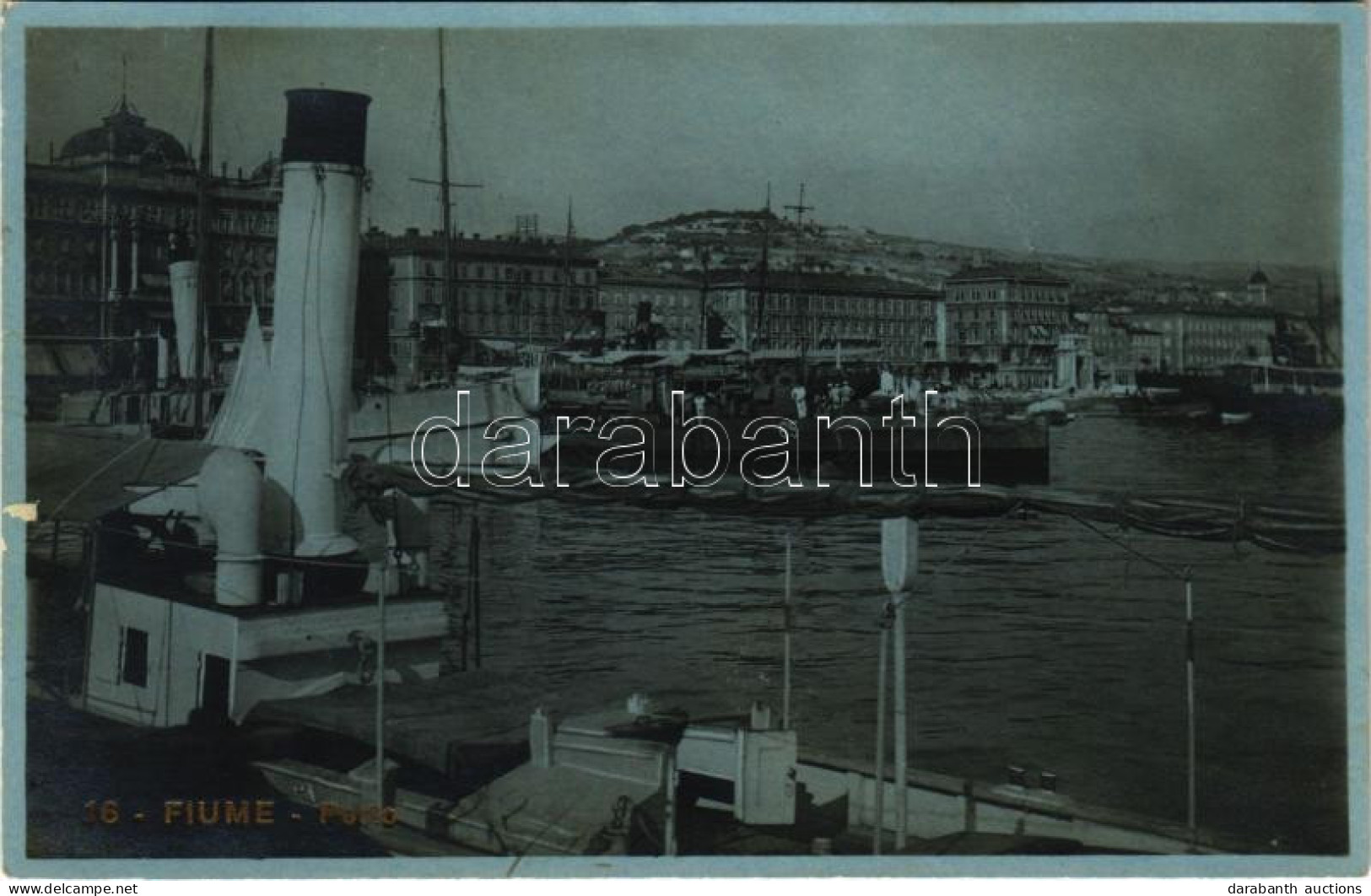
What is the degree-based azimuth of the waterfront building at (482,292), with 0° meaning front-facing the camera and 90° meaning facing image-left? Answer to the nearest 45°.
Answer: approximately 315°

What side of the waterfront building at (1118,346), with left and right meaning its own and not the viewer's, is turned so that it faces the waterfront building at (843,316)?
right

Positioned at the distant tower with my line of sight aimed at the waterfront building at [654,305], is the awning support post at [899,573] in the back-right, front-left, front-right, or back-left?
front-left

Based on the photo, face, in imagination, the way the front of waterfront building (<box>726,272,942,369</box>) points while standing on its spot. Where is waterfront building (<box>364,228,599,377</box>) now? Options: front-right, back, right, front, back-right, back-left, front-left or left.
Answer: right

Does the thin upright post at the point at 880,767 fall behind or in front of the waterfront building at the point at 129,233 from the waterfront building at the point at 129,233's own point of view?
in front

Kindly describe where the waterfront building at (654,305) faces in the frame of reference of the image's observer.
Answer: facing the viewer

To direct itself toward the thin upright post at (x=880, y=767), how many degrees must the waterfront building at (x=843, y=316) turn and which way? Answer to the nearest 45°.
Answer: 0° — it already faces it

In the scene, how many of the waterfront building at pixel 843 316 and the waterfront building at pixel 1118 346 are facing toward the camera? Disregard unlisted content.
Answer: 2

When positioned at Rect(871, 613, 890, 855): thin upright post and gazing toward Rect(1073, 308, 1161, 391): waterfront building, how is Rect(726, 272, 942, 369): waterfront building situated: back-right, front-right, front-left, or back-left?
front-left

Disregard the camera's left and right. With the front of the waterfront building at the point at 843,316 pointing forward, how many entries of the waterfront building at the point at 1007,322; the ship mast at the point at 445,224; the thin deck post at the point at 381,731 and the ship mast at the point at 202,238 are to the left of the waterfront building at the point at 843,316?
1

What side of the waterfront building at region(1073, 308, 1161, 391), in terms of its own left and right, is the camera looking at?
front

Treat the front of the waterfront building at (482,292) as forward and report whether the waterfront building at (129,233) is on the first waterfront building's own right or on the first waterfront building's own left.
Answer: on the first waterfront building's own right

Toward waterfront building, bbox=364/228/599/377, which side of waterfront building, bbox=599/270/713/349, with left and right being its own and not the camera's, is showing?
right

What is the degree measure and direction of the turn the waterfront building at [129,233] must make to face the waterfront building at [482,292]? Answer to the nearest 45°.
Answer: approximately 45° to its left

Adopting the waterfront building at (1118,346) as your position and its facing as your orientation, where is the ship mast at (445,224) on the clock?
The ship mast is roughly at 2 o'clock from the waterfront building.
